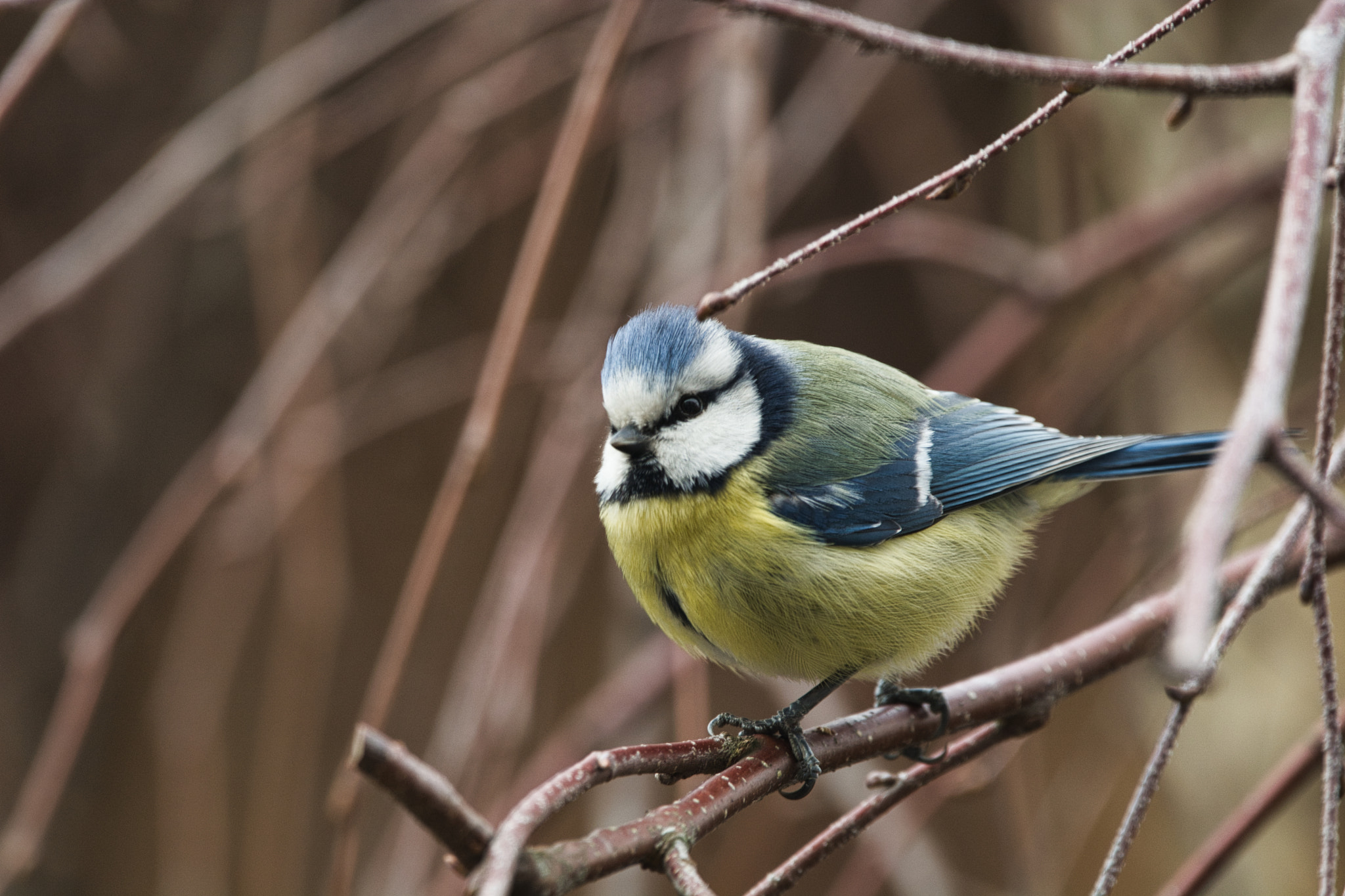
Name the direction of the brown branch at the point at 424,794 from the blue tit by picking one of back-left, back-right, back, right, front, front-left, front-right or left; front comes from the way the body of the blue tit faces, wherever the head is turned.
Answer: front-right

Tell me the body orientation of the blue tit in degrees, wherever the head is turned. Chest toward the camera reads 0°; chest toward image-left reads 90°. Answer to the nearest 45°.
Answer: approximately 45°

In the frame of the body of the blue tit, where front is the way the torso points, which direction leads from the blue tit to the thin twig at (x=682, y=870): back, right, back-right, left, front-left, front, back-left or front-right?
front-left

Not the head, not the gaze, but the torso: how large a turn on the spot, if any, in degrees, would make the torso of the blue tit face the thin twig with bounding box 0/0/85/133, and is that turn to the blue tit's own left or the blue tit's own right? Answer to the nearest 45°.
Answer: approximately 90° to the blue tit's own right
